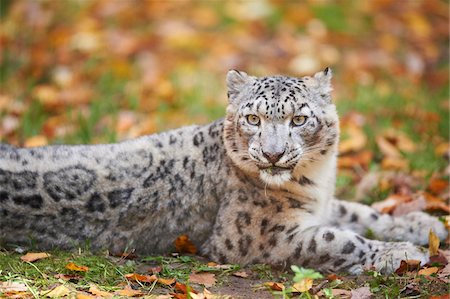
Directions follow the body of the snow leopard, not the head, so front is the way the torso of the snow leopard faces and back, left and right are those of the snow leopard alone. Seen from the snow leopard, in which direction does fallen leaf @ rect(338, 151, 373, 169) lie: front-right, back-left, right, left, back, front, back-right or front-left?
front-left

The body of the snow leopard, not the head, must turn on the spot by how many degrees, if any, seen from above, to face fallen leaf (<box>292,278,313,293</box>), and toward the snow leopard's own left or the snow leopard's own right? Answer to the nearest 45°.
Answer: approximately 45° to the snow leopard's own right

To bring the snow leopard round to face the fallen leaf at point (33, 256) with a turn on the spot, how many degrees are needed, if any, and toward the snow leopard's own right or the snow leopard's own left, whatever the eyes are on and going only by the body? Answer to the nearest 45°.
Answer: approximately 180°

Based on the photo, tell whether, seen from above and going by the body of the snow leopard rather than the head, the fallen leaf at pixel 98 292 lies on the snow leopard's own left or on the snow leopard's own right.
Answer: on the snow leopard's own right

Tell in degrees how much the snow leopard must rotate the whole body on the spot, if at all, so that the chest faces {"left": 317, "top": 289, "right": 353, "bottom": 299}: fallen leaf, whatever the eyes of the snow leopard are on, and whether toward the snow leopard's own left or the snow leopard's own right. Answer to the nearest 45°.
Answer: approximately 45° to the snow leopard's own right

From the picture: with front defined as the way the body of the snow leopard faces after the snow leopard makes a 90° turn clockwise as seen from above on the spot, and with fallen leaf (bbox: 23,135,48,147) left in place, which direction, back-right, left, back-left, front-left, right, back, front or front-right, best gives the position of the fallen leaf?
back-right

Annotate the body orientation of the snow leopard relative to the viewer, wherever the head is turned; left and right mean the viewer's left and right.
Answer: facing to the right of the viewer

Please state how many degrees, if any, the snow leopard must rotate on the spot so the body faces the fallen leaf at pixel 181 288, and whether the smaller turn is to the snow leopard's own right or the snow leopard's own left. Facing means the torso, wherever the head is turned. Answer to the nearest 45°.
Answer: approximately 90° to the snow leopard's own right

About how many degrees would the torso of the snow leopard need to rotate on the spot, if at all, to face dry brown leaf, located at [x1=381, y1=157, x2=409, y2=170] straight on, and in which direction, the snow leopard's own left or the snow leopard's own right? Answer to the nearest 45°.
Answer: approximately 45° to the snow leopard's own left

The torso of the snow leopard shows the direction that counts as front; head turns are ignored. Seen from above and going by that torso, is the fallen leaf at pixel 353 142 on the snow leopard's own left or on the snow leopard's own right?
on the snow leopard's own left

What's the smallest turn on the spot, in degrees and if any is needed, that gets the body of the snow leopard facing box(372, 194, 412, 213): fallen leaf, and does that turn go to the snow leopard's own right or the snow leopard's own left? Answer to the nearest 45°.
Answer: approximately 45° to the snow leopard's own left

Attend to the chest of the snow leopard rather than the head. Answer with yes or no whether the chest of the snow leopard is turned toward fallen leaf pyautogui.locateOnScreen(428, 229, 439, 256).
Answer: yes

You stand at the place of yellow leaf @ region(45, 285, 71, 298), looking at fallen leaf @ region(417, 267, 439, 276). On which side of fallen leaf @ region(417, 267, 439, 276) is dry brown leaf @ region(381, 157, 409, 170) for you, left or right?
left
